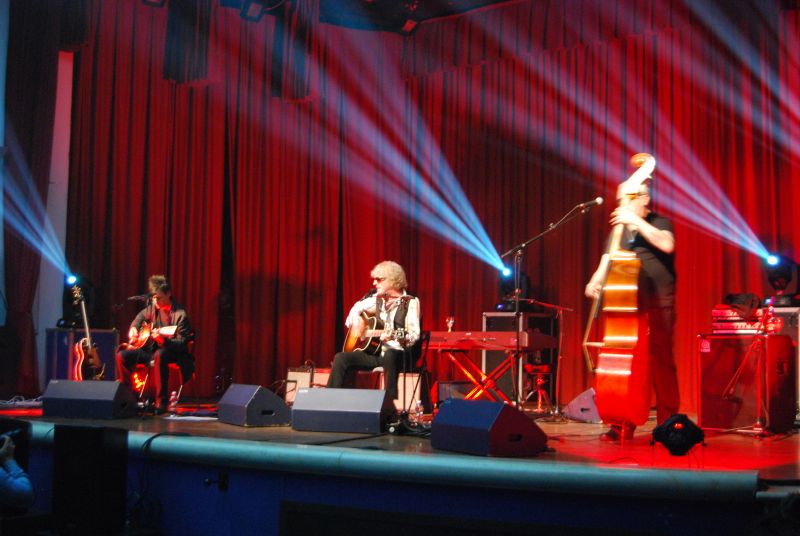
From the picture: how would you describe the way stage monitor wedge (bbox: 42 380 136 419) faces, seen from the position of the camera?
facing away from the viewer

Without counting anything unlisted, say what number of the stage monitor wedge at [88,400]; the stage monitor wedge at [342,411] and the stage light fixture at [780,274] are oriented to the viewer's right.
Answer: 0

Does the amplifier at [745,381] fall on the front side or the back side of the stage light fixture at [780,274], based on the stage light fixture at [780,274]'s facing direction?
on the front side

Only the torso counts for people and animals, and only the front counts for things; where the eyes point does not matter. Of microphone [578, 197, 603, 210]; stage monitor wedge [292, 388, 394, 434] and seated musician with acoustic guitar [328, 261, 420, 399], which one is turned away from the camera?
the stage monitor wedge

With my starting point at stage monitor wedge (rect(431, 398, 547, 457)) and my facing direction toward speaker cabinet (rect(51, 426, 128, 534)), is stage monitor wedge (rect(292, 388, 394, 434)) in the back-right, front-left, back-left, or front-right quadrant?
front-right

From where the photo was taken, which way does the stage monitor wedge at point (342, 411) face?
away from the camera

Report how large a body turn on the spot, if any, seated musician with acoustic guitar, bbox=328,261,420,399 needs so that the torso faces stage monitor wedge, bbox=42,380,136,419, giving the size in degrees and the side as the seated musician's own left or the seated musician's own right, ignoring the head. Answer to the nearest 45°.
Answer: approximately 45° to the seated musician's own right

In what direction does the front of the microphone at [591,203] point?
to the viewer's right

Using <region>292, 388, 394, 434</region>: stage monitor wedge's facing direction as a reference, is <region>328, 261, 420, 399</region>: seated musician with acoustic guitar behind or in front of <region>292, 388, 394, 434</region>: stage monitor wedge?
in front

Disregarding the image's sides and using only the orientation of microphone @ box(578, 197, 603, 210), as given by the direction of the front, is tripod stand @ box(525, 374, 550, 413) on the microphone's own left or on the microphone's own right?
on the microphone's own left

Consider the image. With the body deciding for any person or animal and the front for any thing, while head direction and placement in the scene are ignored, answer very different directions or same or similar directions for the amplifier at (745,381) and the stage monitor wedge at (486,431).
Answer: very different directions

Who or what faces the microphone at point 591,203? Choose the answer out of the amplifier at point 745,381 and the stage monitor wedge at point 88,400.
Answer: the amplifier

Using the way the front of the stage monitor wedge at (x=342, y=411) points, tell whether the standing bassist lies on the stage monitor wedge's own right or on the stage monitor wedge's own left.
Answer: on the stage monitor wedge's own right

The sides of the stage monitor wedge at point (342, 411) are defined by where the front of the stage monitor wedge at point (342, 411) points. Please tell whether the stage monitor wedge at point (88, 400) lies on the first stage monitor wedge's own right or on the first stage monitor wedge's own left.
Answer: on the first stage monitor wedge's own left

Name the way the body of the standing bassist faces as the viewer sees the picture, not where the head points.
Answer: to the viewer's left

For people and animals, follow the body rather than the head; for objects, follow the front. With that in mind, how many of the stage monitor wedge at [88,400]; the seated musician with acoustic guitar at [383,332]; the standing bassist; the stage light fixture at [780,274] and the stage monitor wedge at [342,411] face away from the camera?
2

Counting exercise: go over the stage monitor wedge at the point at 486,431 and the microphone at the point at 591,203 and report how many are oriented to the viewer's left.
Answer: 0

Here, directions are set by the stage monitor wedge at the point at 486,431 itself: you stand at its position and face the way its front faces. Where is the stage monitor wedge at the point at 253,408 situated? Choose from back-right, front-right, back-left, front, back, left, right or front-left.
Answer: left
